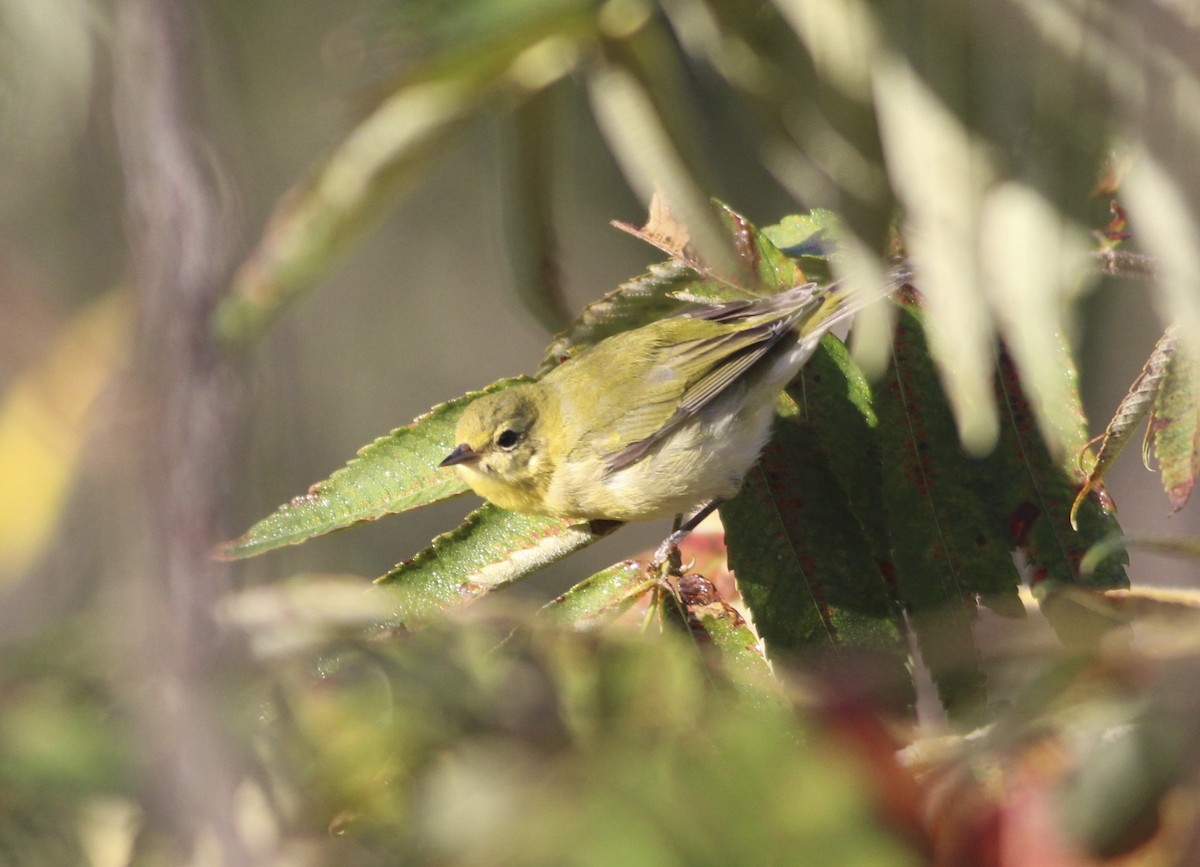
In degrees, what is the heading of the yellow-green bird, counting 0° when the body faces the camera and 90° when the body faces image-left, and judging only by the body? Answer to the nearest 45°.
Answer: approximately 90°

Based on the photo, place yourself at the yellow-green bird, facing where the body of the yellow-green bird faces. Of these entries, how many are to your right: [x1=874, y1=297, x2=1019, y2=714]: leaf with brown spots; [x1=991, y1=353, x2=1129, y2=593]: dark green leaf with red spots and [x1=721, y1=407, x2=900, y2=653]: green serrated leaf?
0
